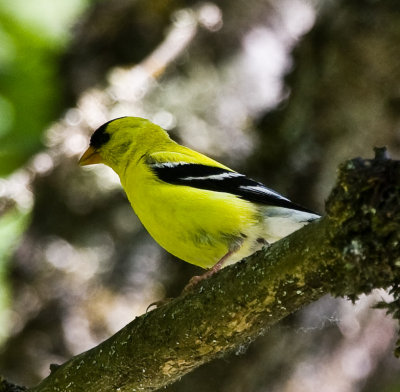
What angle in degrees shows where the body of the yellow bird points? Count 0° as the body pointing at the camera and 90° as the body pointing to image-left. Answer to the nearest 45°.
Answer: approximately 90°
